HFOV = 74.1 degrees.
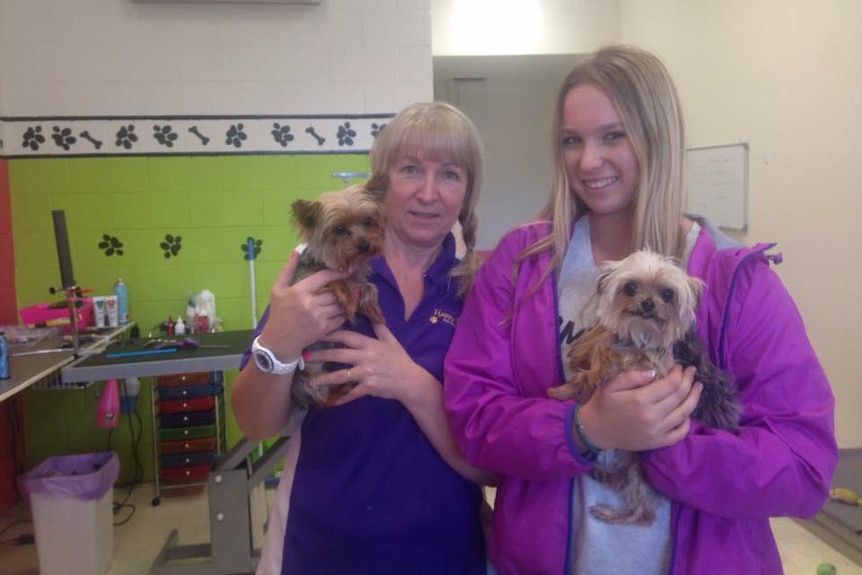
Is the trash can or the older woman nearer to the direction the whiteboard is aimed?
the trash can

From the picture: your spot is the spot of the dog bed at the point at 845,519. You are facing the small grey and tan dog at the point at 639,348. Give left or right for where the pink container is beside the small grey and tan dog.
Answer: right

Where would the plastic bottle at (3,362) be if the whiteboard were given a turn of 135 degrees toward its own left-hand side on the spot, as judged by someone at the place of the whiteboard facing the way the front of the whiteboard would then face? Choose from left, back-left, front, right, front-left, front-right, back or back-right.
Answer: back-right

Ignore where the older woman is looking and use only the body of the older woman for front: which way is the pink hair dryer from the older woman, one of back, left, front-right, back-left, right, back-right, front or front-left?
back-right

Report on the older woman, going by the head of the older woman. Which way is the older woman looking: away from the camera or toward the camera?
toward the camera

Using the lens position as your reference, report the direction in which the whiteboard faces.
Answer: facing the viewer and to the left of the viewer

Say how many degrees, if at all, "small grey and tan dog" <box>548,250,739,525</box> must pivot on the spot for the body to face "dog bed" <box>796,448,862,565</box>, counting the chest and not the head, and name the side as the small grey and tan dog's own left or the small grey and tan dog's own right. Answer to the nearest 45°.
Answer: approximately 135° to the small grey and tan dog's own left

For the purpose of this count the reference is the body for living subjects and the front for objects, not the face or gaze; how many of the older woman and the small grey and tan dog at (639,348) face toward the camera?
2

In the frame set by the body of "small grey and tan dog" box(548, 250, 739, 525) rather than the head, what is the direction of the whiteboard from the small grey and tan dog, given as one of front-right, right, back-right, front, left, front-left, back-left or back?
back

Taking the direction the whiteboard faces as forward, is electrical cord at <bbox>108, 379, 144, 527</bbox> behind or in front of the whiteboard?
in front

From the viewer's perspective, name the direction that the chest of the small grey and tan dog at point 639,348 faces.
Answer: toward the camera

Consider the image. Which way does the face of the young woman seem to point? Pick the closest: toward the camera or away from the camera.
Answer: toward the camera

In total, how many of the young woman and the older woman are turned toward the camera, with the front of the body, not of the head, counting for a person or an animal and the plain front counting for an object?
2

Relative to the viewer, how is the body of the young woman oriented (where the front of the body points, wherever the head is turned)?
toward the camera

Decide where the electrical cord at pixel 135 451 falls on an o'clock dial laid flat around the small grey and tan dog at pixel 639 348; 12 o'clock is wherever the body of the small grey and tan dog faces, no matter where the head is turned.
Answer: The electrical cord is roughly at 4 o'clock from the small grey and tan dog.
